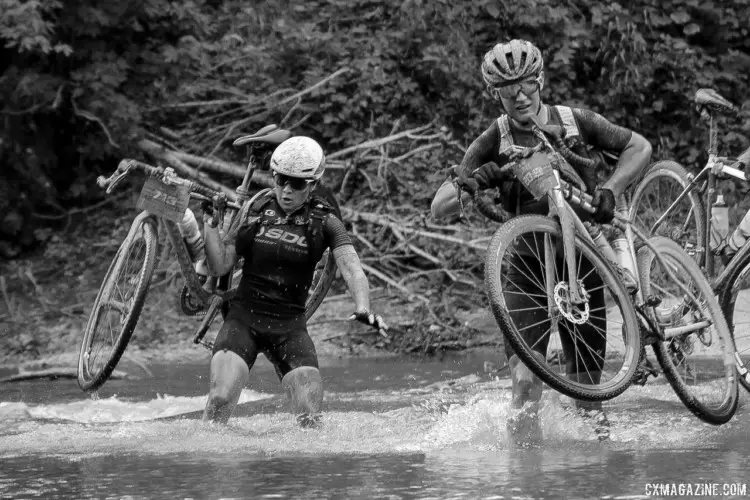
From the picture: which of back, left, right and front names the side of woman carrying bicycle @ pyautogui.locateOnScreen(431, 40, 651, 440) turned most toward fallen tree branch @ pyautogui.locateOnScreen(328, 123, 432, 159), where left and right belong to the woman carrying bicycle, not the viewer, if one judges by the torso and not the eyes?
back

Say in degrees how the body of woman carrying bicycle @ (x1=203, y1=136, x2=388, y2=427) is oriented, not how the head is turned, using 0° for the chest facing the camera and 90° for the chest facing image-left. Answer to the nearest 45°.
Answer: approximately 0°

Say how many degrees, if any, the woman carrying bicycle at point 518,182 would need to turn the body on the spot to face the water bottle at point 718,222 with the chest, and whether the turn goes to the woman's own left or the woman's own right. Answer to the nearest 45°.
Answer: approximately 135° to the woman's own left

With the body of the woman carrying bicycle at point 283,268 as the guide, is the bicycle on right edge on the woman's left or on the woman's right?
on the woman's left

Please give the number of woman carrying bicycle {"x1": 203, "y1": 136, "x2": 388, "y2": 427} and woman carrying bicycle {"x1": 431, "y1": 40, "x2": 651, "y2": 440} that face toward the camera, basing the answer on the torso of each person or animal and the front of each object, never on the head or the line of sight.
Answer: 2

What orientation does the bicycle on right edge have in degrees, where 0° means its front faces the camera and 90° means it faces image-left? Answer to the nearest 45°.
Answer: approximately 315°

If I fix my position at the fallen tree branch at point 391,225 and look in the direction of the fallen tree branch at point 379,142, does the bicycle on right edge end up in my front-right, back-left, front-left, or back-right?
back-right

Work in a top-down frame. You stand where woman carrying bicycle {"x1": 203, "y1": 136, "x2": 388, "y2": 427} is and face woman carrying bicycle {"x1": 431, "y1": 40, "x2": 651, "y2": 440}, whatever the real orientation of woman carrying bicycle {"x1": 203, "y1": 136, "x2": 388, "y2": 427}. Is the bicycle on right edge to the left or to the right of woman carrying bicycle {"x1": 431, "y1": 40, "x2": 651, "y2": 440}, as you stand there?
left

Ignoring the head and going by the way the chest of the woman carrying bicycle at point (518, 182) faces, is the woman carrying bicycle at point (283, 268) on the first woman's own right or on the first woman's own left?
on the first woman's own right

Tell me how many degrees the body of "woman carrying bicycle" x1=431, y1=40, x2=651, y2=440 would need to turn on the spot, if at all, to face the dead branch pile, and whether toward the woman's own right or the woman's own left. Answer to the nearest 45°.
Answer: approximately 180°
